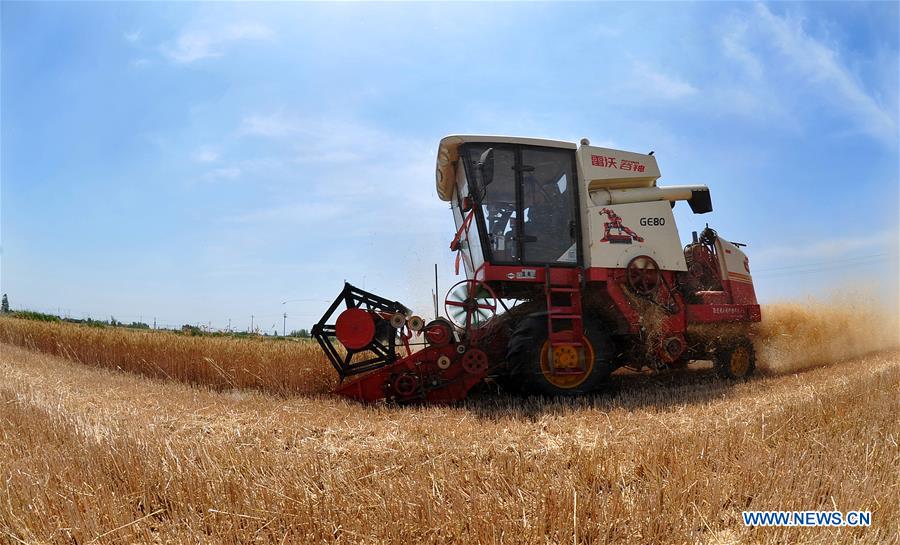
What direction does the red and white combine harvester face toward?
to the viewer's left
